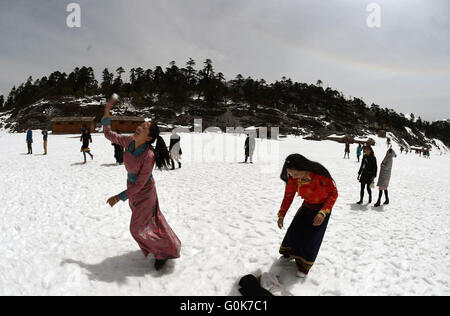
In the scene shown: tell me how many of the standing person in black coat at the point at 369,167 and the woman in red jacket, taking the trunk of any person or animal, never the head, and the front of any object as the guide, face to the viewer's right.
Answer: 0

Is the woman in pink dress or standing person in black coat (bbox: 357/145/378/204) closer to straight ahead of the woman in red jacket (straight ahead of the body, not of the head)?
the woman in pink dress

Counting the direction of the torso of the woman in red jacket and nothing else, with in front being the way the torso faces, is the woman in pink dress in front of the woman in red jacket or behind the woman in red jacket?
in front

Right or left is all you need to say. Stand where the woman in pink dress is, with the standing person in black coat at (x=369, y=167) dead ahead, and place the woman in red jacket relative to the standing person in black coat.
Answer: right

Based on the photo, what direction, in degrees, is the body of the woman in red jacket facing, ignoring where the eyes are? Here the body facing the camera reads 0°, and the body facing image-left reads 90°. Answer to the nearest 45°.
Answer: approximately 45°

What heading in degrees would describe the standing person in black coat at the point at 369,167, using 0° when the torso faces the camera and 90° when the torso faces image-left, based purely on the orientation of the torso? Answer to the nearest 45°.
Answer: approximately 45°

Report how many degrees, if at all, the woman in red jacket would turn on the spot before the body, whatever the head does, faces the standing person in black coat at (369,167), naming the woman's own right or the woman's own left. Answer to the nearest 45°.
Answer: approximately 135° to the woman's own right
